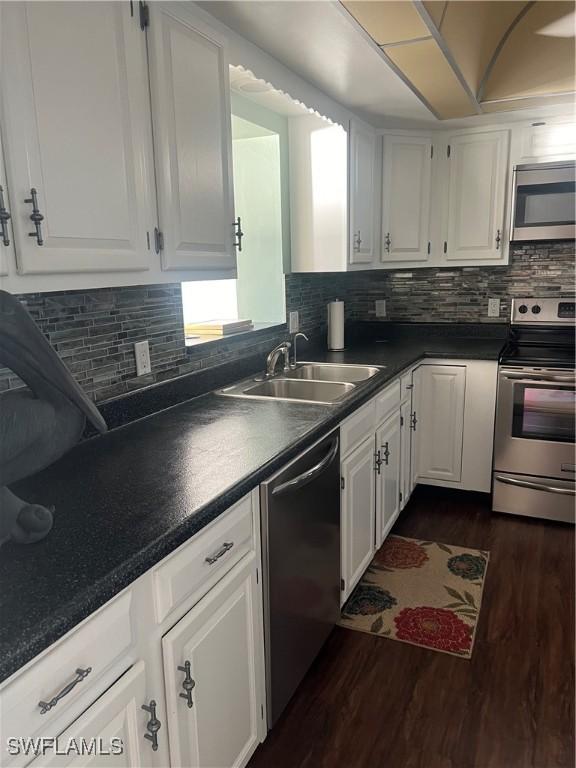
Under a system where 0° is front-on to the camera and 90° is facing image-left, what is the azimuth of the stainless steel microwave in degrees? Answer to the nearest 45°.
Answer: approximately 0°

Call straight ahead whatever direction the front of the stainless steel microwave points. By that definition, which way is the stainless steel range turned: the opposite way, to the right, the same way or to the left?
the same way

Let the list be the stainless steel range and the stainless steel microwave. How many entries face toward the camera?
2

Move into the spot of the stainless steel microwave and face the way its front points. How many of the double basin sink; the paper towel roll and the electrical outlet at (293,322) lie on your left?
0

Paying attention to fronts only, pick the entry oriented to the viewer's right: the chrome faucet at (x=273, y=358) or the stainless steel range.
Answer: the chrome faucet

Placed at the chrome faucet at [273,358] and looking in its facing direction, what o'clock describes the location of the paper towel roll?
The paper towel roll is roughly at 10 o'clock from the chrome faucet.

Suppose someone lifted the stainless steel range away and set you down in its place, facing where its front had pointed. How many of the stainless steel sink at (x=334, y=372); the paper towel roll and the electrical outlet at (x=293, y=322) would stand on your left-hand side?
0

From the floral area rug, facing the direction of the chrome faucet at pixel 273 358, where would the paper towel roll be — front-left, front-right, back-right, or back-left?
front-right

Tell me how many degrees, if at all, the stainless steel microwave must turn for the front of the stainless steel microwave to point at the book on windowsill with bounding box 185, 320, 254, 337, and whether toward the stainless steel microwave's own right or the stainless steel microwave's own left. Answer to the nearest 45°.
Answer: approximately 45° to the stainless steel microwave's own right

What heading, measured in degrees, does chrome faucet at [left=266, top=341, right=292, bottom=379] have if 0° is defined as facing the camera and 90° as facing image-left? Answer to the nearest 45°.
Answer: approximately 270°

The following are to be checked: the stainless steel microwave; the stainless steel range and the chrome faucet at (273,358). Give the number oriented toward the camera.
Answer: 2

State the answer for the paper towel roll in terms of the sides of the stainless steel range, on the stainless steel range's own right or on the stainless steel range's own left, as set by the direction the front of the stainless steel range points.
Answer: on the stainless steel range's own right

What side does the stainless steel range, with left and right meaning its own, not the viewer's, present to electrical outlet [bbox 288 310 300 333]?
right

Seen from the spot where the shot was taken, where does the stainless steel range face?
facing the viewer

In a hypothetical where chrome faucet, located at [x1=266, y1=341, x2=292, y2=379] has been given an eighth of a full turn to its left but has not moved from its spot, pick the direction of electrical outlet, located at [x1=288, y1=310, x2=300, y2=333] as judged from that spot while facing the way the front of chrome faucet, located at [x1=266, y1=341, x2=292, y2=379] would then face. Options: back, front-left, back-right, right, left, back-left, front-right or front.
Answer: front-left

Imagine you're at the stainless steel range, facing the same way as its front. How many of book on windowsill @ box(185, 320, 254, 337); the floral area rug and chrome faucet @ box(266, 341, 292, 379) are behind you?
0
